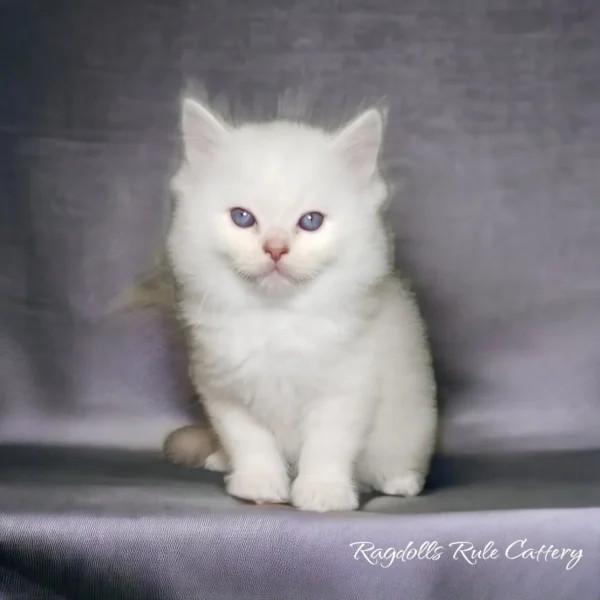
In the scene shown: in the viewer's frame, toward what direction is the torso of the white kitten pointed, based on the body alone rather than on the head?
toward the camera
